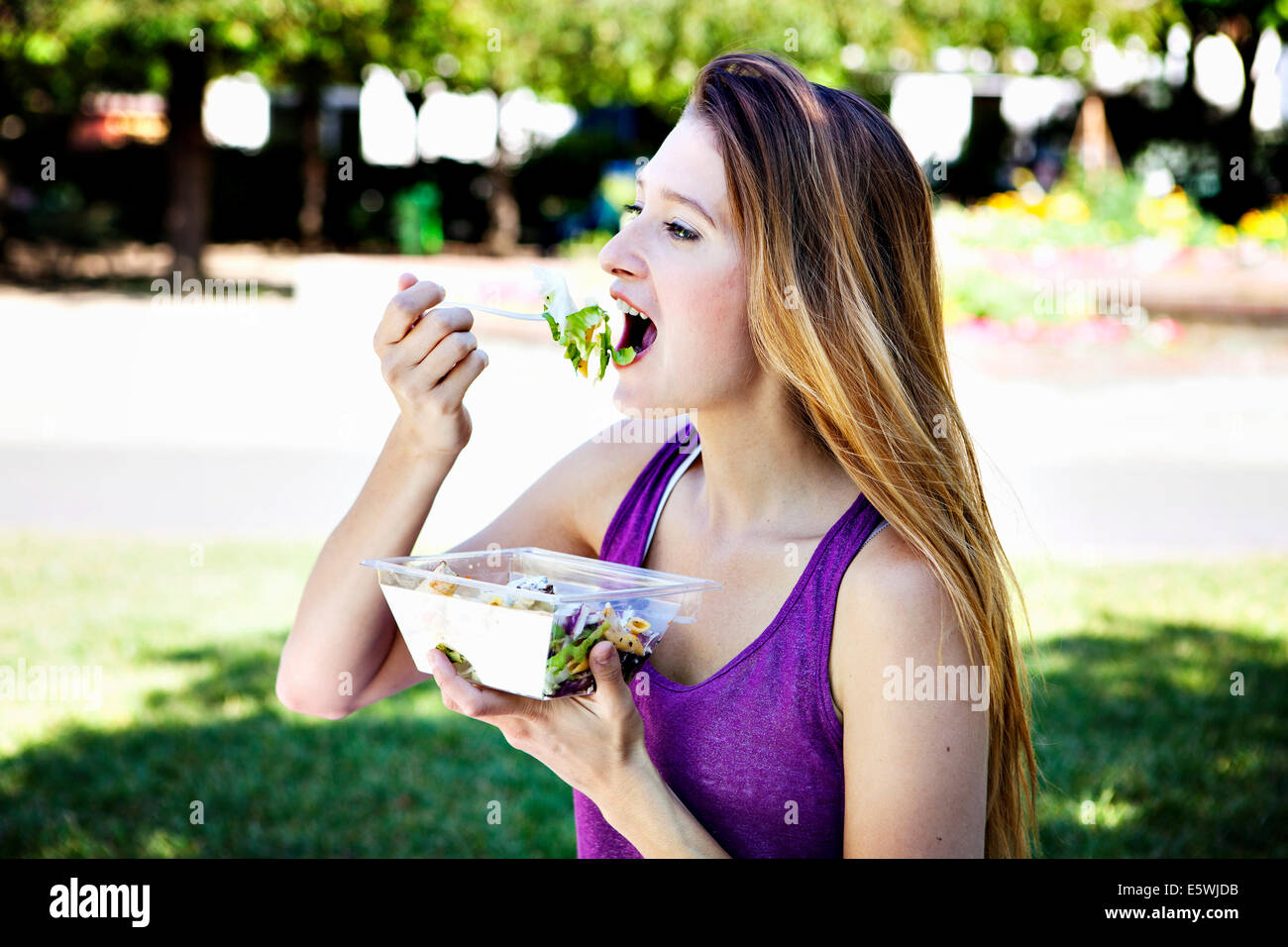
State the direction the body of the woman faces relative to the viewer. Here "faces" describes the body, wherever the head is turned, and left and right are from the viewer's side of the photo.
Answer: facing the viewer and to the left of the viewer

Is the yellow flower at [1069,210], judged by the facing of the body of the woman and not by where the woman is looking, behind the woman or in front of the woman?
behind

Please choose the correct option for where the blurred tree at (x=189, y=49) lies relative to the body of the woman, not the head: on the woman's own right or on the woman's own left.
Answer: on the woman's own right

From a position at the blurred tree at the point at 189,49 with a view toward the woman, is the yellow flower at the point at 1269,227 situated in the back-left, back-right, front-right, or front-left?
front-left

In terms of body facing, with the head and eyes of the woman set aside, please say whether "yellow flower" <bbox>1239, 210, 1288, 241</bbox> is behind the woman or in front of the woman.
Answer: behind
